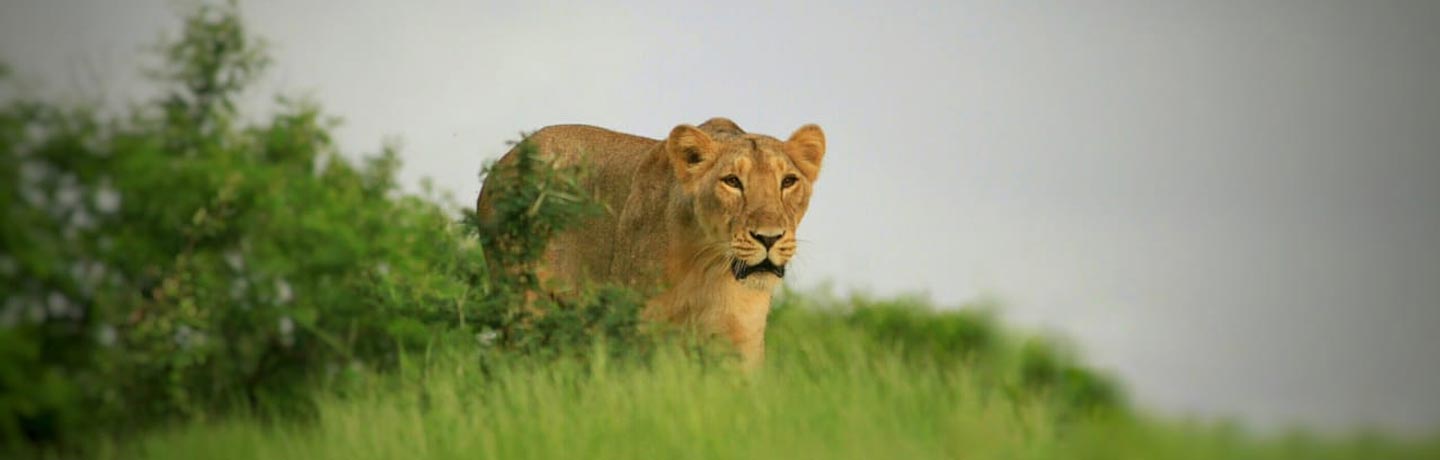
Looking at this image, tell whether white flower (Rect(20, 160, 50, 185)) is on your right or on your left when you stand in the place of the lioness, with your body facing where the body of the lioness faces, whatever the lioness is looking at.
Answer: on your right

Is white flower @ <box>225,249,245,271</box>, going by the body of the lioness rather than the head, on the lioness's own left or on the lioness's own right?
on the lioness's own right

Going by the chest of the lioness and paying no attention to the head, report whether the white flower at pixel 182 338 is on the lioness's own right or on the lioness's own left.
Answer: on the lioness's own right

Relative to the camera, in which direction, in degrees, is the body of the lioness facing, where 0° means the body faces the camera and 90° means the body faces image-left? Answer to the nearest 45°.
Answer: approximately 315°
